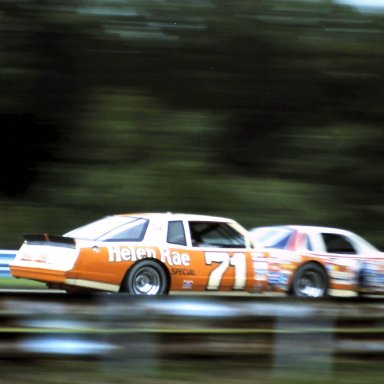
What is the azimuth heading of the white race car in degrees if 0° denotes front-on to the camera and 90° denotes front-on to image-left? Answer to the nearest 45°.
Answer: approximately 270°
